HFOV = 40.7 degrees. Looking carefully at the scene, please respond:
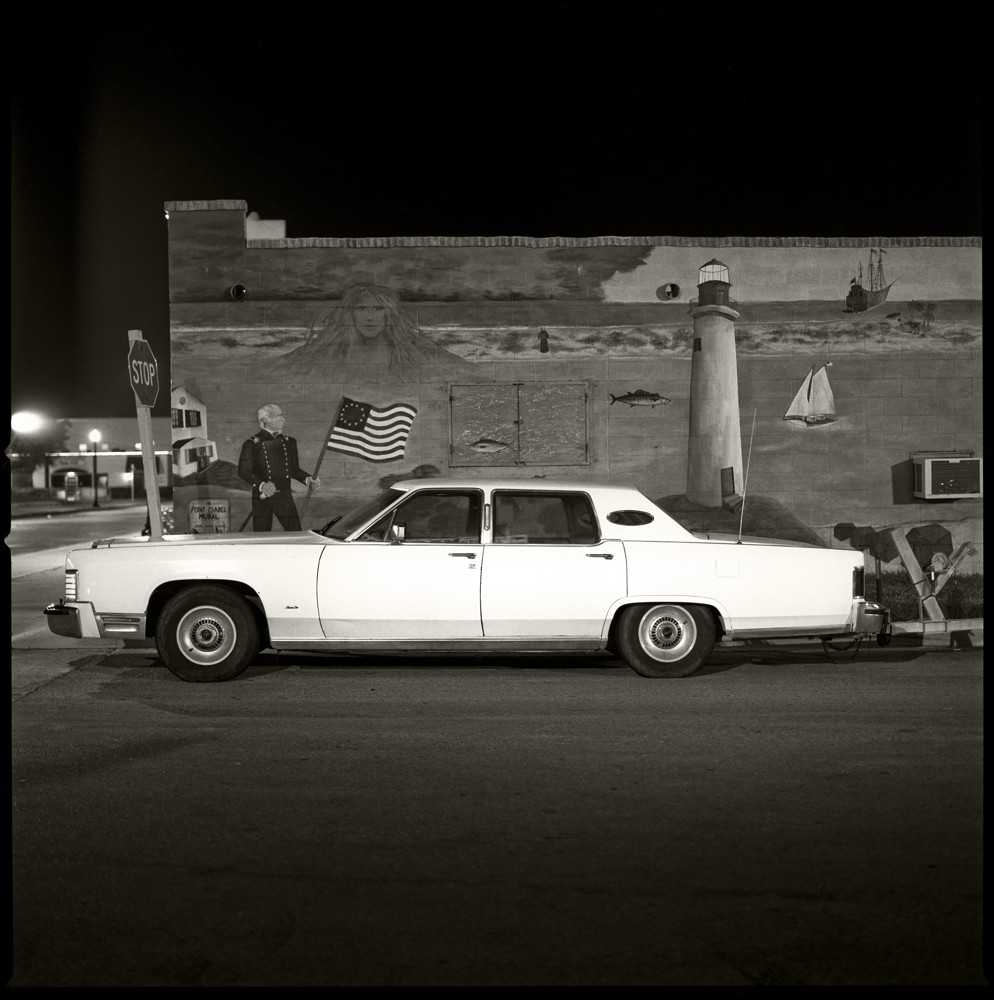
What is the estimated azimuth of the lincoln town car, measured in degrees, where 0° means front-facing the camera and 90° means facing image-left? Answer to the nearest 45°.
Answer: approximately 90°

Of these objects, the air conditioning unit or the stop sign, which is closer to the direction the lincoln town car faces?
the stop sign

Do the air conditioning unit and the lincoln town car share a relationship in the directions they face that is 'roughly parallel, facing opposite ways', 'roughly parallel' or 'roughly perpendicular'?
roughly perpendicular

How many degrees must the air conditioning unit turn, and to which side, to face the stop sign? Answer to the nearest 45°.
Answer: approximately 45° to its right

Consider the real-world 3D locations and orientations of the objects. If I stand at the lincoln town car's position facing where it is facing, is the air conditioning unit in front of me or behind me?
behind

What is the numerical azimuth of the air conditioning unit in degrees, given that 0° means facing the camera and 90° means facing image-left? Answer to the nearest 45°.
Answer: approximately 0°

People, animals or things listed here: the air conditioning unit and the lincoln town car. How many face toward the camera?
1
